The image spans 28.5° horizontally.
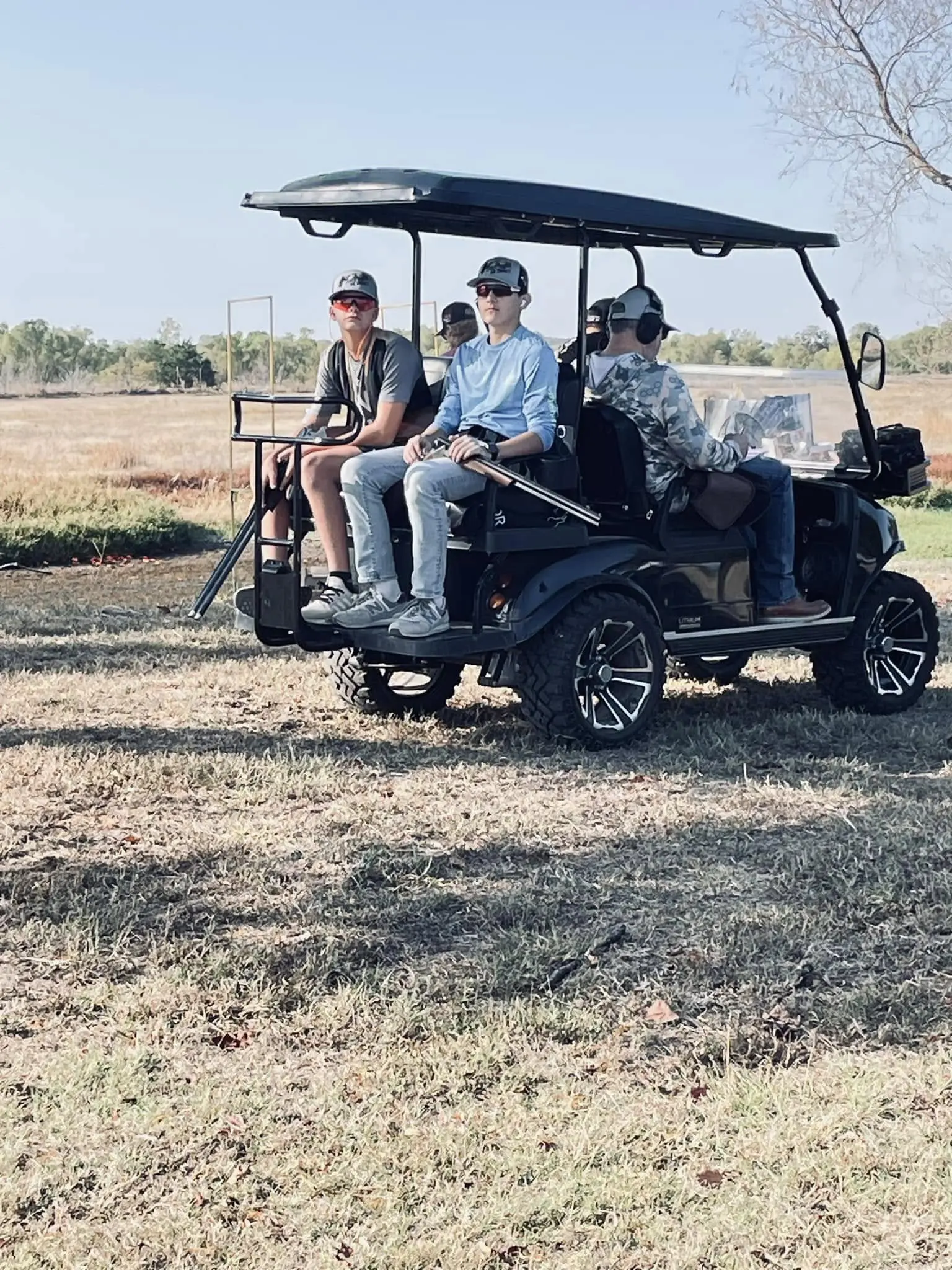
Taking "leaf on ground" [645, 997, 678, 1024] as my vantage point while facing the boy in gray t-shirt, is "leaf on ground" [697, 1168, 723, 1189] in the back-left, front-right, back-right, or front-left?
back-left

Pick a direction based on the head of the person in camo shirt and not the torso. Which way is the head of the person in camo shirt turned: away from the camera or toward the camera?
away from the camera

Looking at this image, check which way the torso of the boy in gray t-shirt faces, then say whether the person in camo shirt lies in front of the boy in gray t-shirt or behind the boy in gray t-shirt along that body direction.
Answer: behind

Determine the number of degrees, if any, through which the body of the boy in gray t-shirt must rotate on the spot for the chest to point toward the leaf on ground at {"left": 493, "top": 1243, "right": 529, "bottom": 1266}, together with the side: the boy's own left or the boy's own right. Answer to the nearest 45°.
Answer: approximately 45° to the boy's own left

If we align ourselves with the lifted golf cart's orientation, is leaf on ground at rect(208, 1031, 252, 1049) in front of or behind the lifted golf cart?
behind

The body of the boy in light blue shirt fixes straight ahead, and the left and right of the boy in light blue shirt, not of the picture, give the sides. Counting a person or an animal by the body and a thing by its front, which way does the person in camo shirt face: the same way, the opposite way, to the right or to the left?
the opposite way

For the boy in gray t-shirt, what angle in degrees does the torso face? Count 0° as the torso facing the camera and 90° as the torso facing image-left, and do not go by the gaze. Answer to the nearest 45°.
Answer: approximately 45°

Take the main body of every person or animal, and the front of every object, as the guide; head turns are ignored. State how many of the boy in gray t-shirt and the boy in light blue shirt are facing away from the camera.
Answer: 0

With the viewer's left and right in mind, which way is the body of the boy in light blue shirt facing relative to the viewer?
facing the viewer and to the left of the viewer

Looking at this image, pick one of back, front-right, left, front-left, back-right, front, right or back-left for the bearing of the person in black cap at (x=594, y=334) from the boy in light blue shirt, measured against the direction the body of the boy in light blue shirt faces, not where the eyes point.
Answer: back

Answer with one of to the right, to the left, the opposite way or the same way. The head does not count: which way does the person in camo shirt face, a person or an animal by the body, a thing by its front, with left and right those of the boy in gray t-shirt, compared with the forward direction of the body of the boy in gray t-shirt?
the opposite way

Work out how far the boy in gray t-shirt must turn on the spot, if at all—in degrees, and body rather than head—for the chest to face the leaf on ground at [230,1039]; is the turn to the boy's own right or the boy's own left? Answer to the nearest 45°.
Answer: approximately 45° to the boy's own left

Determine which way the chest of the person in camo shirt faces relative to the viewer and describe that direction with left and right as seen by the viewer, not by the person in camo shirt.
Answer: facing away from the viewer and to the right of the viewer

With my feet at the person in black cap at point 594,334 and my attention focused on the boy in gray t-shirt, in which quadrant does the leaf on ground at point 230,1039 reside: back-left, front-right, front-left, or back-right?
front-left

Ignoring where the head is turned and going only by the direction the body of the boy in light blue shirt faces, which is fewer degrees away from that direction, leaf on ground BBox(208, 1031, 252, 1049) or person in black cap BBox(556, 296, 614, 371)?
the leaf on ground

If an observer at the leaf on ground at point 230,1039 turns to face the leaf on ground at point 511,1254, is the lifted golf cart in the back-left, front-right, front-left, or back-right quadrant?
back-left

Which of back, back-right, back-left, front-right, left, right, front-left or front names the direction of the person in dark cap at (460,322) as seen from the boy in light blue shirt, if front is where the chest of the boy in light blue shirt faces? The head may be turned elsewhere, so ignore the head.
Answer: back-right

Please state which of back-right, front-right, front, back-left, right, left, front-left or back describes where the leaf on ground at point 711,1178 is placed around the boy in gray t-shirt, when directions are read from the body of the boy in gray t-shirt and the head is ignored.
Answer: front-left

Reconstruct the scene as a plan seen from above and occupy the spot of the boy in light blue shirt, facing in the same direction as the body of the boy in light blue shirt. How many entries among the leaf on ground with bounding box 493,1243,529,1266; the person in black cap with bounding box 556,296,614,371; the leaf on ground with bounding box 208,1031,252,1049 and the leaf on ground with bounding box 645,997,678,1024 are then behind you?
1
